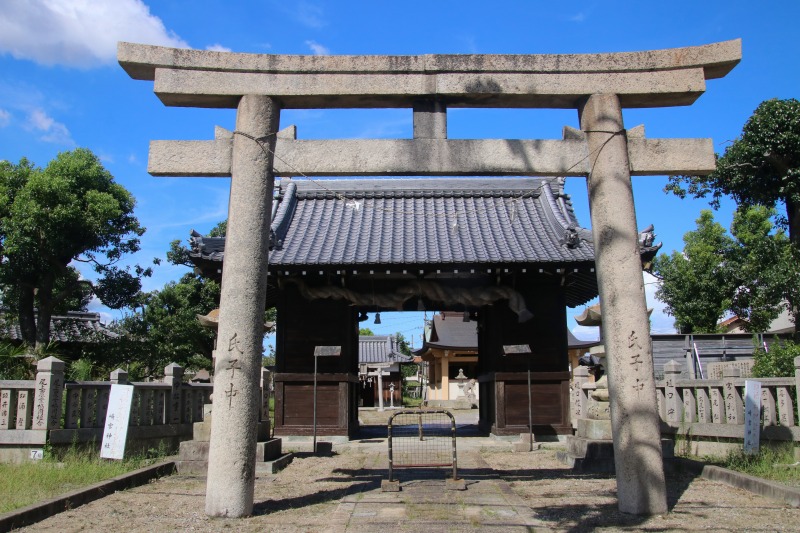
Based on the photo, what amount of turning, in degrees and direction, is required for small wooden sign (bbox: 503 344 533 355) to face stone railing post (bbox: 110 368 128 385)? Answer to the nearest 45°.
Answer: approximately 45° to its right

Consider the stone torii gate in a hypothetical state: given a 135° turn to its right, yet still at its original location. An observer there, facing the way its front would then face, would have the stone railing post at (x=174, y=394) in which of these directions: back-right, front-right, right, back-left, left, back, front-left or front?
front

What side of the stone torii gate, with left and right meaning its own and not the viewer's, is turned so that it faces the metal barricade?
back

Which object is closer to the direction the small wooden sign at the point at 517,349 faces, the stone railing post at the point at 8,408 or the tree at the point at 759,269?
the stone railing post

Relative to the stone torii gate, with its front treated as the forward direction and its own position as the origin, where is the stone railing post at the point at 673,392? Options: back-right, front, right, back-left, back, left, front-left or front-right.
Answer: back-left

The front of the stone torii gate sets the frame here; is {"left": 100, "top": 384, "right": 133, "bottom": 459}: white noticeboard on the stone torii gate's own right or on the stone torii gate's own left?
on the stone torii gate's own right

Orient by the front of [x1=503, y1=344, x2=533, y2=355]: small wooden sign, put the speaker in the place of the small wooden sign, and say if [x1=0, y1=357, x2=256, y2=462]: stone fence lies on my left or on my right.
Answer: on my right

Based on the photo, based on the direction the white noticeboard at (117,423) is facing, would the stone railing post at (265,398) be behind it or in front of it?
behind

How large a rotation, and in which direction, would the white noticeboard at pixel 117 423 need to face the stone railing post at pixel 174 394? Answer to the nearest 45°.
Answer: approximately 180°

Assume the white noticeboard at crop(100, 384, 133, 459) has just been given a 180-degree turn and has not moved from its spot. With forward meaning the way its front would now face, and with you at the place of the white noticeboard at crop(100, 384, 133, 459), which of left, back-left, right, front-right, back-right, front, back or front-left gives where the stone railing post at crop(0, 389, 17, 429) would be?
front-left
